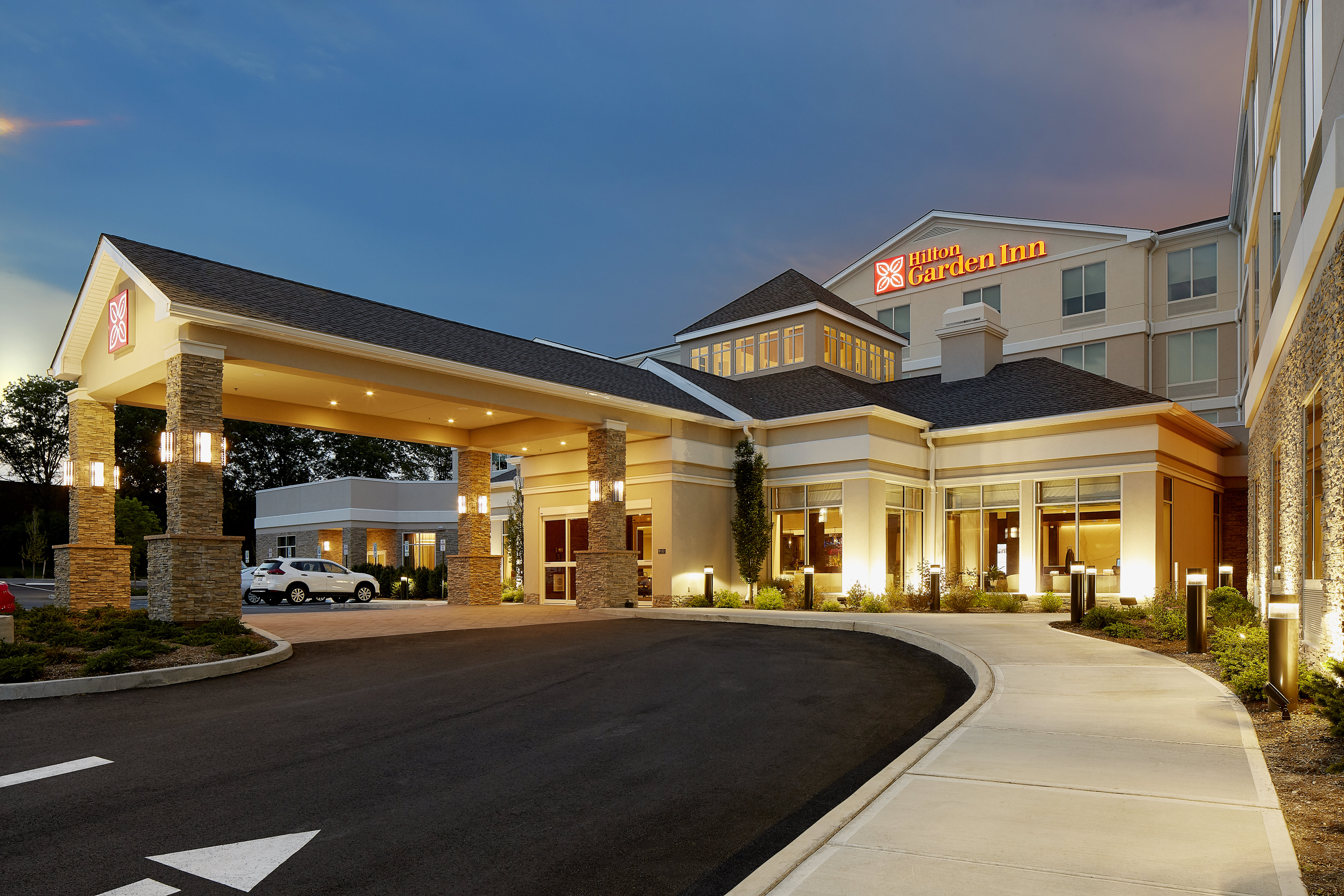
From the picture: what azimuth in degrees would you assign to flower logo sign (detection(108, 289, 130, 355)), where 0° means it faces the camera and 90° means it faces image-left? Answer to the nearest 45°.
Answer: approximately 45°

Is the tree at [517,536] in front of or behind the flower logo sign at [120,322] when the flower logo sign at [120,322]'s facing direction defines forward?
behind

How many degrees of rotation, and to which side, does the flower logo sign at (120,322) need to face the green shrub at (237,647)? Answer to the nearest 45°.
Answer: approximately 45° to its left
